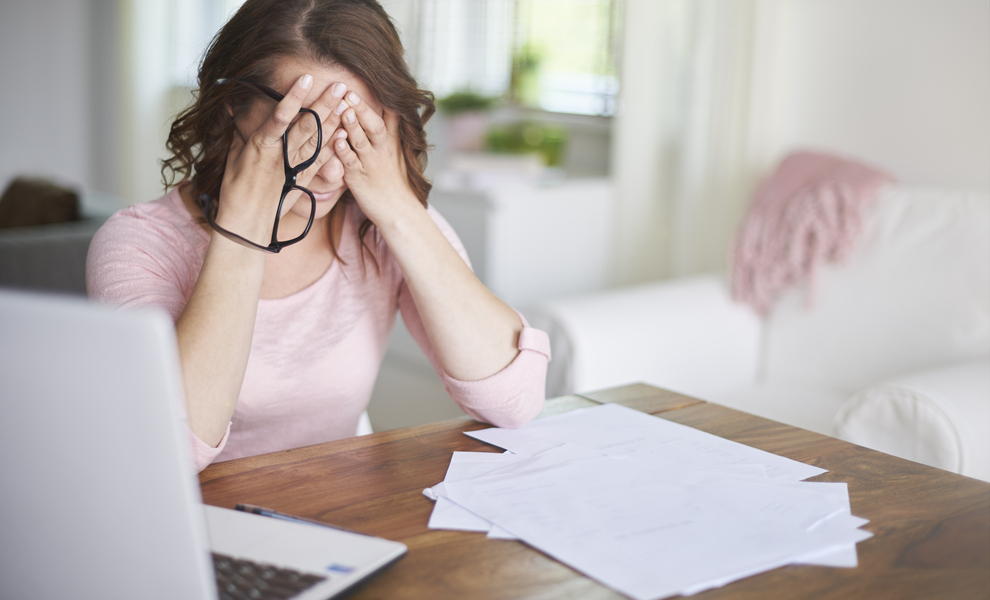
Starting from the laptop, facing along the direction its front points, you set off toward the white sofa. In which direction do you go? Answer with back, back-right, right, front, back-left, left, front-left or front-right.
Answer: front

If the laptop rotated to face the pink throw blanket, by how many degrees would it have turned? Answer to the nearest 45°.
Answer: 0° — it already faces it

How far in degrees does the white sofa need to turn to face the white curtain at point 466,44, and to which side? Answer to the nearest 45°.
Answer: approximately 90° to its right

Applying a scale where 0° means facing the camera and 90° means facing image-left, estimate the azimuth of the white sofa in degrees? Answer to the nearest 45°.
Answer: approximately 45°

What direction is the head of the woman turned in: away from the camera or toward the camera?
toward the camera

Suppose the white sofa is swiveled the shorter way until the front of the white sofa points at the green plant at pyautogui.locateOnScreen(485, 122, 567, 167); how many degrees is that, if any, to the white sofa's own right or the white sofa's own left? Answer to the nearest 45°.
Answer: approximately 90° to the white sofa's own right

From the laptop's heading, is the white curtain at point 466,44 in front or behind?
in front

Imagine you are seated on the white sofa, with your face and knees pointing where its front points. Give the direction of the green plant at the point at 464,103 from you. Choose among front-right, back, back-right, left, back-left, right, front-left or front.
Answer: right

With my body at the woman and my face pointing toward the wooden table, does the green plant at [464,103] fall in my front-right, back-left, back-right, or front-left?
back-left

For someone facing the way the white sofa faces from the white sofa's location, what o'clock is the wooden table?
The wooden table is roughly at 11 o'clock from the white sofa.

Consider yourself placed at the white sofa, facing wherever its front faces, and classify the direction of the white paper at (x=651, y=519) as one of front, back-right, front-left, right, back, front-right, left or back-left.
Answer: front-left

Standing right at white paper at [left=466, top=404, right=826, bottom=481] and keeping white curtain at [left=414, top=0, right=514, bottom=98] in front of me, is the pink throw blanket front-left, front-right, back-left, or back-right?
front-right

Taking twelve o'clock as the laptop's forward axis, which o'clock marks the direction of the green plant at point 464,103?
The green plant is roughly at 11 o'clock from the laptop.

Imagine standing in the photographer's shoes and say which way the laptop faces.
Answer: facing away from the viewer and to the right of the viewer
